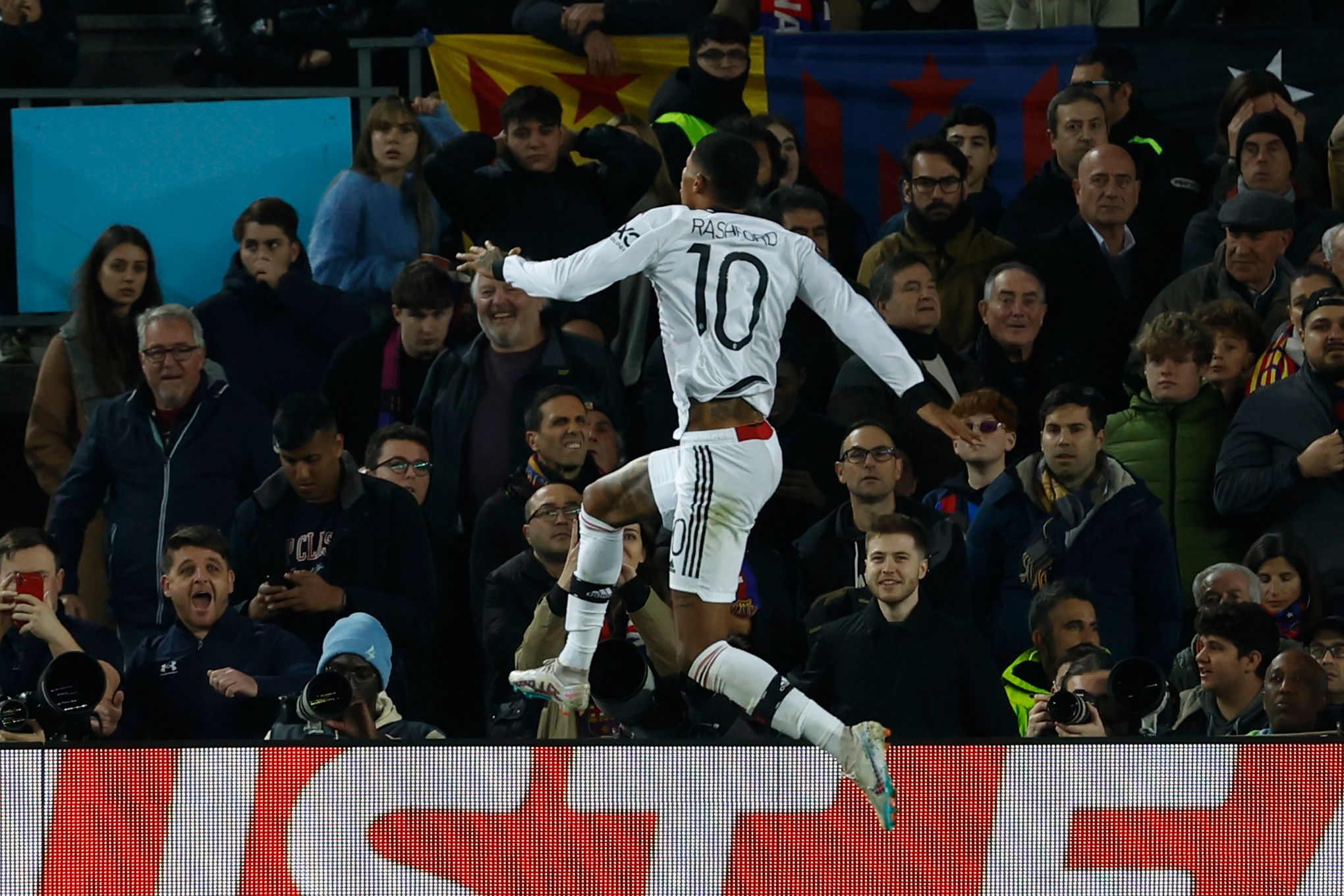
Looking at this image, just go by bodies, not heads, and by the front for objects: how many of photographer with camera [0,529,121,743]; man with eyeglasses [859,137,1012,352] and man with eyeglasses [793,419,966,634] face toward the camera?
3

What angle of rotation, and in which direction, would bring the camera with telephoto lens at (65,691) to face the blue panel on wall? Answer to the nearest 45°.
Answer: approximately 180°

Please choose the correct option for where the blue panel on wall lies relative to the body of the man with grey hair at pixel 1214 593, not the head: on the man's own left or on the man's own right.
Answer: on the man's own right

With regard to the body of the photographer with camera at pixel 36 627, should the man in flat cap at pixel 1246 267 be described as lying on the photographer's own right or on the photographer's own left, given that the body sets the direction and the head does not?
on the photographer's own left

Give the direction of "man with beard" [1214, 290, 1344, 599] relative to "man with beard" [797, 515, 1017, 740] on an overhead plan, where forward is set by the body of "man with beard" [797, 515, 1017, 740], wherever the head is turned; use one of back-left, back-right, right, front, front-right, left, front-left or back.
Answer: back-left

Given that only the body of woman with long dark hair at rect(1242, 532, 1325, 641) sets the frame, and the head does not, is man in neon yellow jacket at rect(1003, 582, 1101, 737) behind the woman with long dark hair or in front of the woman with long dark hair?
in front

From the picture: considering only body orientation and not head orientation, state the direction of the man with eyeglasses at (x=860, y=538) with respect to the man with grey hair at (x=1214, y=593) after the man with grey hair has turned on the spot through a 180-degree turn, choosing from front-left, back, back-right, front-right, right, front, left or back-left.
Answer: left

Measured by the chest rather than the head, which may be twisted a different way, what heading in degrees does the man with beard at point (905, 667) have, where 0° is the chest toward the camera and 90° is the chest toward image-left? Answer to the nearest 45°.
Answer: approximately 0°

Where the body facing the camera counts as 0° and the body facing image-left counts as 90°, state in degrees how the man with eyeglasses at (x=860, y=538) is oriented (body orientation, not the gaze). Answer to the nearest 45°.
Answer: approximately 0°

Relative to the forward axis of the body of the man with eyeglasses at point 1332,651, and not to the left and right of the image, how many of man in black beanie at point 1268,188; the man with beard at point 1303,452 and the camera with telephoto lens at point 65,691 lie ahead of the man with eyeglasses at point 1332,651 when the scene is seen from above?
1

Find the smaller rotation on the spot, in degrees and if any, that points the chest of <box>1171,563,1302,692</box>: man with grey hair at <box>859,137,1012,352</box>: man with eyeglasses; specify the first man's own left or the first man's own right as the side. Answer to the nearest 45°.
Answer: approximately 135° to the first man's own right

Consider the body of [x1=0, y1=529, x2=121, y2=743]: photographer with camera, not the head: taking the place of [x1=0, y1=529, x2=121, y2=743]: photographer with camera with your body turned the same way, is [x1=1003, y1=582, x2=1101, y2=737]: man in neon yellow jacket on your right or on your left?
on your left

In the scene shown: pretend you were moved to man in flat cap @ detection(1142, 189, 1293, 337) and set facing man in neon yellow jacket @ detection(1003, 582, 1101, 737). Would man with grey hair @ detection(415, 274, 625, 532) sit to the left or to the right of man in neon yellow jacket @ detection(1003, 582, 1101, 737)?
right
